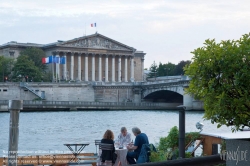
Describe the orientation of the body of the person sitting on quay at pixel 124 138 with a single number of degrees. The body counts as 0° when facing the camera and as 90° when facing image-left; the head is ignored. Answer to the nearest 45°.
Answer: approximately 0°

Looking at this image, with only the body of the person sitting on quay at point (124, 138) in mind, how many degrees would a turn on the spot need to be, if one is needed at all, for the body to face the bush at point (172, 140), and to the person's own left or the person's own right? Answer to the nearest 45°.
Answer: approximately 45° to the person's own left
